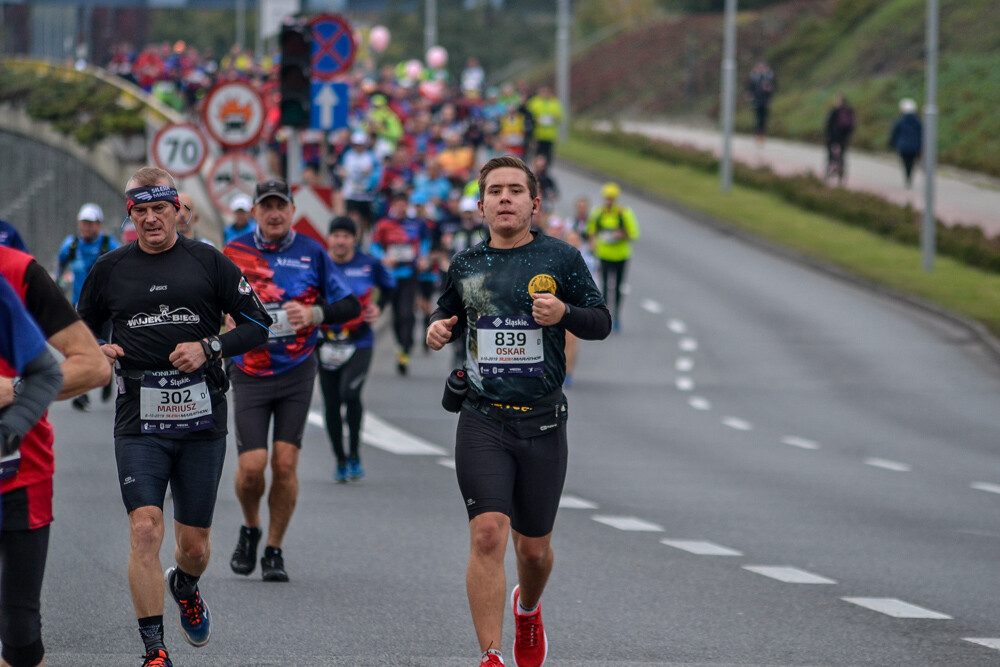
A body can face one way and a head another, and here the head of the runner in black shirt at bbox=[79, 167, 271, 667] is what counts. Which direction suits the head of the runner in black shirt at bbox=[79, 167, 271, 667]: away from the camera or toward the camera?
toward the camera

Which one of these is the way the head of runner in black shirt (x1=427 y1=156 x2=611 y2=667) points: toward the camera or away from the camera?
toward the camera

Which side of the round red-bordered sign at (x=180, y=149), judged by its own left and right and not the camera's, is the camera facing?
front

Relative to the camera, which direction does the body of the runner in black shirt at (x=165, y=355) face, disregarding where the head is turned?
toward the camera

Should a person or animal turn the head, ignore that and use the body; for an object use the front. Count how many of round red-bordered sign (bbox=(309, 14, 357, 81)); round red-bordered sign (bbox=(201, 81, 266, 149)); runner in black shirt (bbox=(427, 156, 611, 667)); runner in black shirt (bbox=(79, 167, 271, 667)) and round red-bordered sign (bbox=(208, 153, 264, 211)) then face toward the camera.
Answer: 5

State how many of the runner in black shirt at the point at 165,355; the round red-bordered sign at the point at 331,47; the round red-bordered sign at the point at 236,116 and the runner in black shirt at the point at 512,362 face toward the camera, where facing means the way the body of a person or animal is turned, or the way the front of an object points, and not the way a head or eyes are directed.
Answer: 4

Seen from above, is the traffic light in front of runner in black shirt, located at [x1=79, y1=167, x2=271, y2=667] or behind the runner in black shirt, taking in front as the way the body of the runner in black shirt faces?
behind

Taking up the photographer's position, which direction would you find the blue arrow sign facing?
facing the viewer

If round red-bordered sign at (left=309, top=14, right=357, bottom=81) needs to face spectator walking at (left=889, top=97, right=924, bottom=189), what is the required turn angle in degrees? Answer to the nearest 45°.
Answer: approximately 135° to its left

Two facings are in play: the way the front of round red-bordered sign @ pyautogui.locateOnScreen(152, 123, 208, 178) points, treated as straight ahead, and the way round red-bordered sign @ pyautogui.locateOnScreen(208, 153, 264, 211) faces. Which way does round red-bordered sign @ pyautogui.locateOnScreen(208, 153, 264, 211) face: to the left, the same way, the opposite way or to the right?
the same way

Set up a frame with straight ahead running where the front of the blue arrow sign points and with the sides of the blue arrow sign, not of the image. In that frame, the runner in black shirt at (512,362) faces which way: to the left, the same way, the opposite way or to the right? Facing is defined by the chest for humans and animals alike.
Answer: the same way

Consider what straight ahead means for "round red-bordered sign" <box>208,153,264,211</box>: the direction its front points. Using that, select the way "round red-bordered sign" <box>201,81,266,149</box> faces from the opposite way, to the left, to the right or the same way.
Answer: the same way

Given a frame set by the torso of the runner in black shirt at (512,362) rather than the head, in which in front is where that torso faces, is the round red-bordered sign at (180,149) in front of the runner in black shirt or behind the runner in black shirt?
behind

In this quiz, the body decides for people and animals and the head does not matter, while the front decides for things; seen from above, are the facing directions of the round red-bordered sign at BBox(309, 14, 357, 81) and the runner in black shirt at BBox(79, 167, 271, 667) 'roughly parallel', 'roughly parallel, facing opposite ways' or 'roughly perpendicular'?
roughly parallel

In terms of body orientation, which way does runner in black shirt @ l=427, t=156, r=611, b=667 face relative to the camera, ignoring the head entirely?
toward the camera
